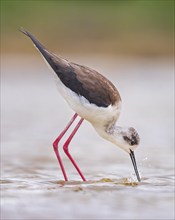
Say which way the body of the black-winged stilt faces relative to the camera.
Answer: to the viewer's right
